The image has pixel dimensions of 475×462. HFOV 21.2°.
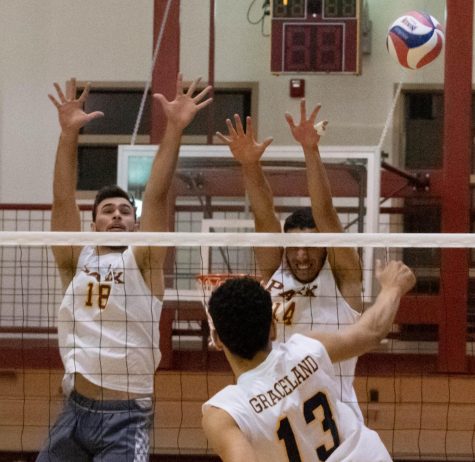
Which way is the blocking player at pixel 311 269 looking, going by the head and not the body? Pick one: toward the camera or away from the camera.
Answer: toward the camera

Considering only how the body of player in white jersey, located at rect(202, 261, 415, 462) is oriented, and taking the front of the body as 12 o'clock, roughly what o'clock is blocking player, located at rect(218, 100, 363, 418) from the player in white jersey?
The blocking player is roughly at 12 o'clock from the player in white jersey.

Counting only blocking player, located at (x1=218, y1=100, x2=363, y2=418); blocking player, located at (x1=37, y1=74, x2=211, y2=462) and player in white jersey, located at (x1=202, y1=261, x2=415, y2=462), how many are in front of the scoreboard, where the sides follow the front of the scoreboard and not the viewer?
3

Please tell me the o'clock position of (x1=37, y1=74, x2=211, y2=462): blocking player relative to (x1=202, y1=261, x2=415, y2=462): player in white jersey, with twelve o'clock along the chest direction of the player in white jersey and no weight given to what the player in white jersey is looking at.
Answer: The blocking player is roughly at 11 o'clock from the player in white jersey.

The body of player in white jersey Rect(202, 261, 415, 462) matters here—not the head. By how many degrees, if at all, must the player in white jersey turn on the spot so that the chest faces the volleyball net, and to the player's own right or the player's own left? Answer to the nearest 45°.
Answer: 0° — they already face it

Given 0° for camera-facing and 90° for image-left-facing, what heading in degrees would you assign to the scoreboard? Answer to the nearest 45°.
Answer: approximately 0°

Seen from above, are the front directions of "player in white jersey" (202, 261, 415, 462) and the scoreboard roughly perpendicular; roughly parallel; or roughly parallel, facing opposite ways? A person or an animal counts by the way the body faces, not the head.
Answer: roughly parallel, facing opposite ways

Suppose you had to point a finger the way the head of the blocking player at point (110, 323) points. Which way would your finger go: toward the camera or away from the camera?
toward the camera

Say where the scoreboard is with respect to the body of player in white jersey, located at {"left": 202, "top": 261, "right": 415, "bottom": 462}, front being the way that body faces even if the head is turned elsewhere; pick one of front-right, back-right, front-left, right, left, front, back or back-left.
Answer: front

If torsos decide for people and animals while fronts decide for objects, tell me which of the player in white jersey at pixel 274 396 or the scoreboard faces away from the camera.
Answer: the player in white jersey

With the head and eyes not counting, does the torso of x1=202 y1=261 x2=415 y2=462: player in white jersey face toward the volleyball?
yes

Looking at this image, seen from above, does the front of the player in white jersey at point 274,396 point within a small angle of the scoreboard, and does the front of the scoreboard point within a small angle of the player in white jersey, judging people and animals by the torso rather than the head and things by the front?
yes

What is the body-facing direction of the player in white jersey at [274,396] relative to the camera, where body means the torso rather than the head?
away from the camera
